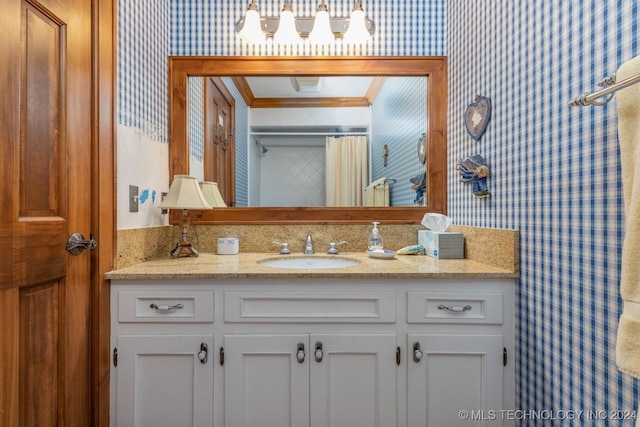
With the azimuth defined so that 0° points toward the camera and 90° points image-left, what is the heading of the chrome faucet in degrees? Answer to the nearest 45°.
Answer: approximately 0°

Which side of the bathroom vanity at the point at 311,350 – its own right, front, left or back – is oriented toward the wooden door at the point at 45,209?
right

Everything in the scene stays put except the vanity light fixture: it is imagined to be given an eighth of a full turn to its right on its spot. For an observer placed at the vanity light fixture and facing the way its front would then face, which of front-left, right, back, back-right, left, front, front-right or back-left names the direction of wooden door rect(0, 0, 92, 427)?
front

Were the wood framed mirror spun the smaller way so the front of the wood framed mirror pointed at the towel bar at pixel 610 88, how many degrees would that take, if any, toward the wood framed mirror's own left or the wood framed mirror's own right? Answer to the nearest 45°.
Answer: approximately 45° to the wood framed mirror's own left

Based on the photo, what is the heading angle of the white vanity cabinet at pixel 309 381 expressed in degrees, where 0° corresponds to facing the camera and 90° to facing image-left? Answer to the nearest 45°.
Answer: approximately 0°

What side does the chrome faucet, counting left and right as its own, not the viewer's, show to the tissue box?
left
